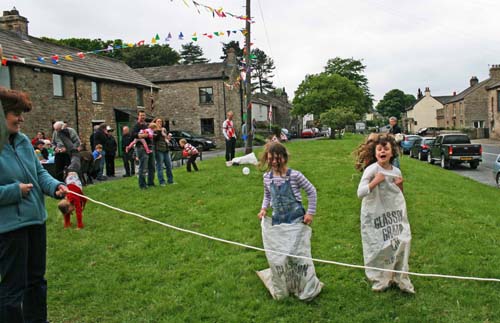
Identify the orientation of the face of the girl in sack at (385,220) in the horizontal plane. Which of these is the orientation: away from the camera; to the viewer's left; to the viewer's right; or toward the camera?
toward the camera

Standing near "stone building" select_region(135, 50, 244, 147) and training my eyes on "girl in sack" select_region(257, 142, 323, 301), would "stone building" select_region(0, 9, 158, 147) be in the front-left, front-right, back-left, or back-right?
front-right

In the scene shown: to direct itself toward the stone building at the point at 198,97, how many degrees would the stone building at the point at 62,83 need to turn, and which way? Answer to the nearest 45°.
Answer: approximately 90° to its left

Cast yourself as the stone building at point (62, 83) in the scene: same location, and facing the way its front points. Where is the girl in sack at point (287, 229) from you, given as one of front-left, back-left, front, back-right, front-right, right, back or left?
front-right

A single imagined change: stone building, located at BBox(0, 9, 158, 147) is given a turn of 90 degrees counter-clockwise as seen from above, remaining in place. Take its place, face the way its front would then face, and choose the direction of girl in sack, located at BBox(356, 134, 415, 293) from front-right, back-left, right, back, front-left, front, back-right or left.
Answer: back-right

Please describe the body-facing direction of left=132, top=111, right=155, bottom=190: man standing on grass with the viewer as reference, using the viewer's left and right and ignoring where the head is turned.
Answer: facing the viewer and to the right of the viewer

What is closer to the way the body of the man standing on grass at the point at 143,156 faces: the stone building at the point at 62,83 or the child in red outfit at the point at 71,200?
the child in red outfit

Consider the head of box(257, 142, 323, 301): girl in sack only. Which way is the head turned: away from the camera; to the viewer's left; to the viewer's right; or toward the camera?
toward the camera

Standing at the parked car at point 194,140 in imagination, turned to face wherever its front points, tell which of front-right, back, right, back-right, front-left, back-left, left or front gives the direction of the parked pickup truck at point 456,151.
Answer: front

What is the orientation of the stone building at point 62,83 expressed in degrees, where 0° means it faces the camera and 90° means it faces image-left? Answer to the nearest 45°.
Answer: approximately 315°

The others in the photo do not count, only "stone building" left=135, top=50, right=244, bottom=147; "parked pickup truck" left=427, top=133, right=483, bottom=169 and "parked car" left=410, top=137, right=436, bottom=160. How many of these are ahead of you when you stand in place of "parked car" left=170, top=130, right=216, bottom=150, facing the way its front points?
2

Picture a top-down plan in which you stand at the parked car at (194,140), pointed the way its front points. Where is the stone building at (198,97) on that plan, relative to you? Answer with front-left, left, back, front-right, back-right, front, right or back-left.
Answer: back-left

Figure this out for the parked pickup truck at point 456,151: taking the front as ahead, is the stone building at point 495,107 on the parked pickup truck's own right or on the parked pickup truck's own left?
on the parked pickup truck's own right

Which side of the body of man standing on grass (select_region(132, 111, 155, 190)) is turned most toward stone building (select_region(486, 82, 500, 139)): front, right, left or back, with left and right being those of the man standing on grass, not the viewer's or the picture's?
left
